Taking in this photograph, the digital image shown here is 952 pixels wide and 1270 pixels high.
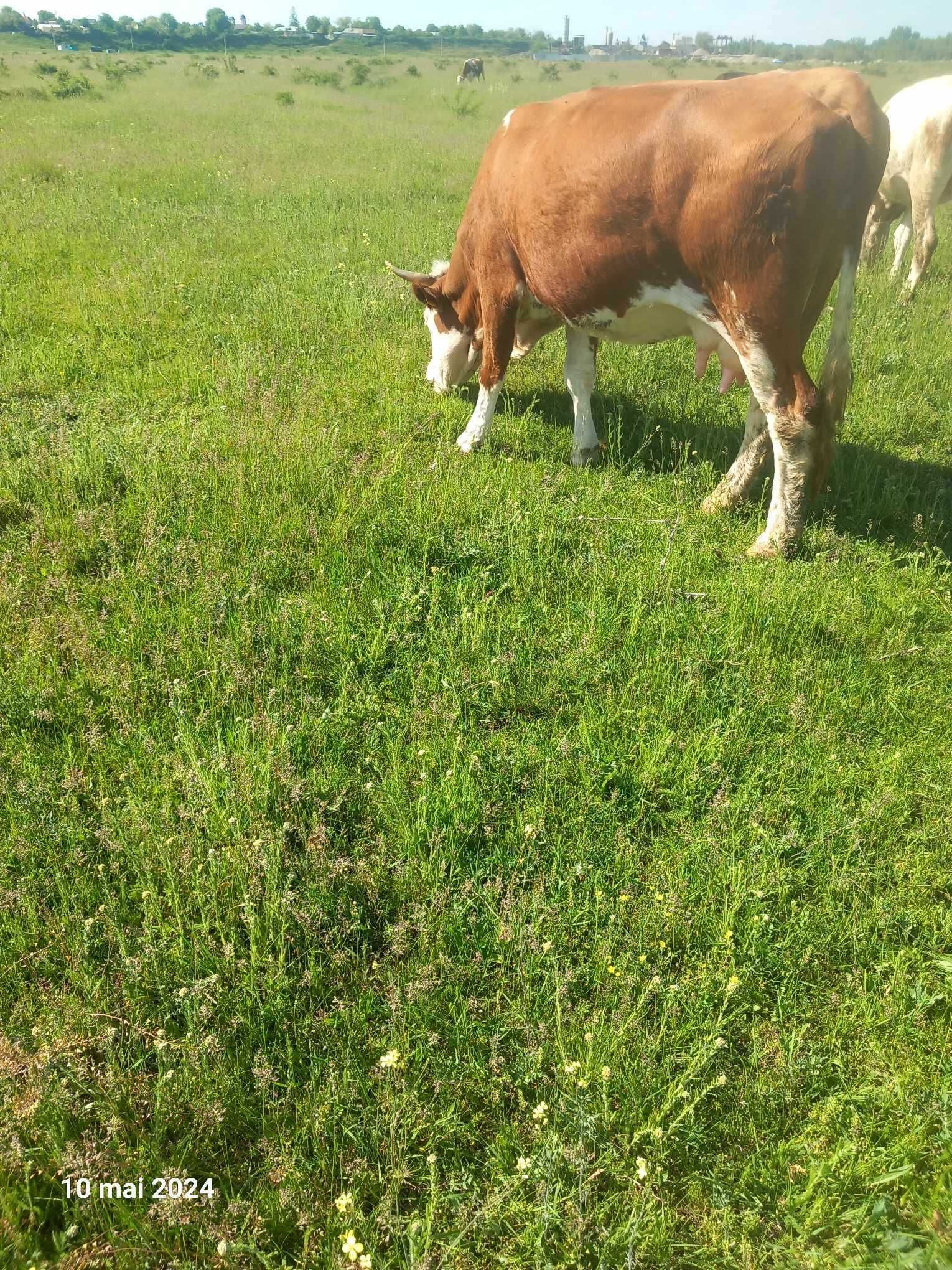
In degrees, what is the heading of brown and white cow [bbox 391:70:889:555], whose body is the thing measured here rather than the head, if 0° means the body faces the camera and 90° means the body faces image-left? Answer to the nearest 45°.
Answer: approximately 135°

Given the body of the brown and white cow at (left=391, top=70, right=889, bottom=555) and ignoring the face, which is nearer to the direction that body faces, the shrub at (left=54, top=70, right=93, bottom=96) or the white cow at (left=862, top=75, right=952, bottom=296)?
the shrub

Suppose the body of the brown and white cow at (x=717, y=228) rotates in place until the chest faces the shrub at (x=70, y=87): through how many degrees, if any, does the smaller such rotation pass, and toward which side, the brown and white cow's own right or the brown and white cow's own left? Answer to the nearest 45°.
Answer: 0° — it already faces it

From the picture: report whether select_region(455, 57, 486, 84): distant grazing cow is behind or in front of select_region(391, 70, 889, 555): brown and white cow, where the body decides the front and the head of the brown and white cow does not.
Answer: in front

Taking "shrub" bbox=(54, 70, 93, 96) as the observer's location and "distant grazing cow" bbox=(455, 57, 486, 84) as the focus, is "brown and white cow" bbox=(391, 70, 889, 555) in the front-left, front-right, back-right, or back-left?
back-right

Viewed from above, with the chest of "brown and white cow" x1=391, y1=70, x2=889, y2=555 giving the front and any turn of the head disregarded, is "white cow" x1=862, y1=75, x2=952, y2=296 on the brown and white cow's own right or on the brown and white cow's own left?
on the brown and white cow's own right
